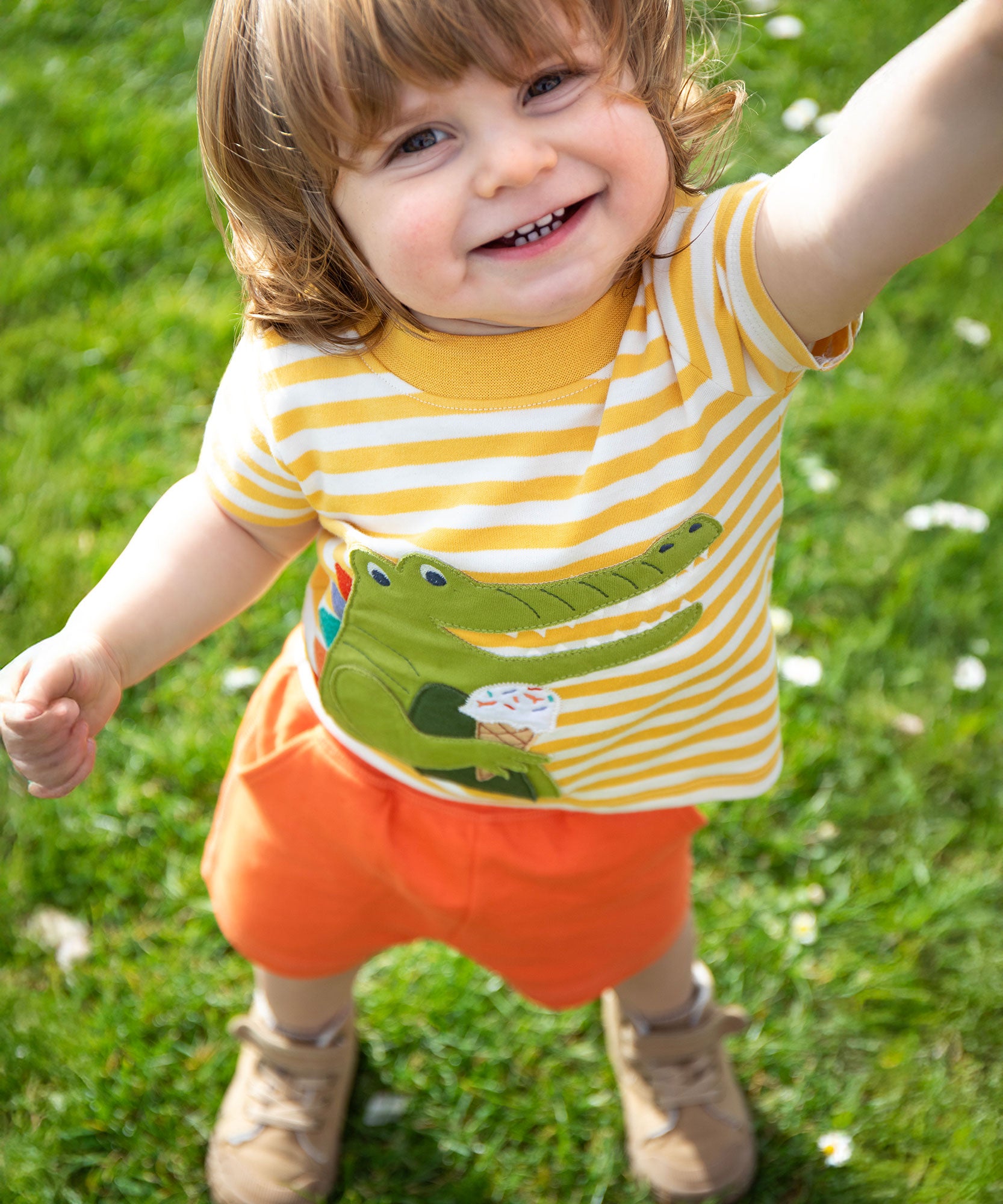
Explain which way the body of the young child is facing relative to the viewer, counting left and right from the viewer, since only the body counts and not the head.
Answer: facing the viewer

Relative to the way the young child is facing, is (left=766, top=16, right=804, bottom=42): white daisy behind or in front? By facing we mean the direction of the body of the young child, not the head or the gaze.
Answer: behind

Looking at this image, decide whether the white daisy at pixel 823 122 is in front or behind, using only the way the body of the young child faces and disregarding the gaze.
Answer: behind

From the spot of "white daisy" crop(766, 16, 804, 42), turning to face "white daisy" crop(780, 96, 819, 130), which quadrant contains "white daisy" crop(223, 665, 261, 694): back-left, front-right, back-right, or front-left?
front-right

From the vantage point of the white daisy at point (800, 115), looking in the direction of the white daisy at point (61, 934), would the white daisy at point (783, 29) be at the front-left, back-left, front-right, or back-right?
back-right

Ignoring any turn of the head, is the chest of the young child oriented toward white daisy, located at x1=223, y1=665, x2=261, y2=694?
no

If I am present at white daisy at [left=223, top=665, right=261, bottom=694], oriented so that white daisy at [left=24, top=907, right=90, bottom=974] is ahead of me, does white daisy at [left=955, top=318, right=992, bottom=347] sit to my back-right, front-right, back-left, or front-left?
back-left

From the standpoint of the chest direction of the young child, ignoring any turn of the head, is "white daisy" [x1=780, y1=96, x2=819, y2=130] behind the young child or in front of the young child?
behind

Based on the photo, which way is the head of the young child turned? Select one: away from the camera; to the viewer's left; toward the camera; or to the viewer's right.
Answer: toward the camera

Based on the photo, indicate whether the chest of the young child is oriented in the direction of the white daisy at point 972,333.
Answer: no
